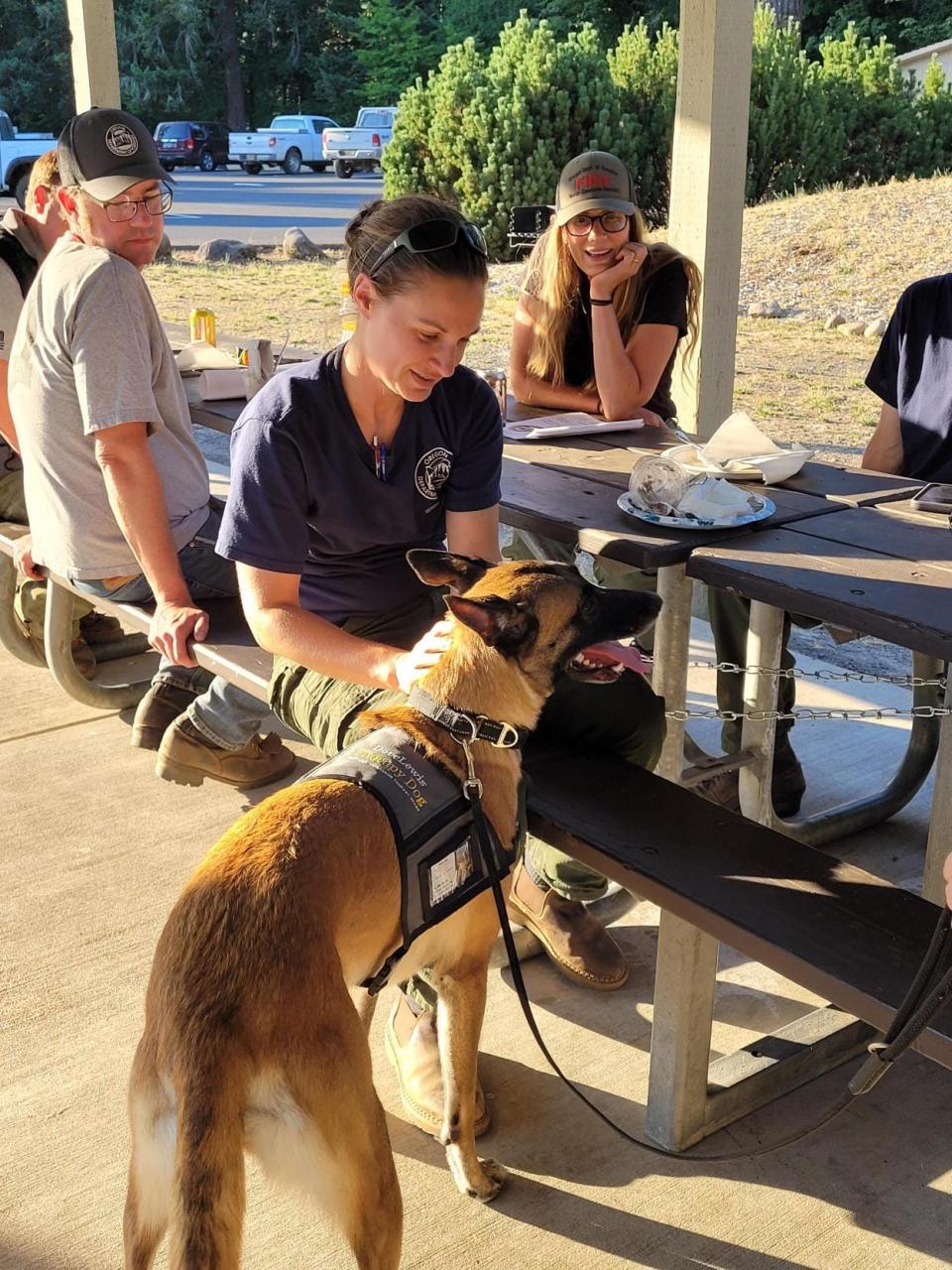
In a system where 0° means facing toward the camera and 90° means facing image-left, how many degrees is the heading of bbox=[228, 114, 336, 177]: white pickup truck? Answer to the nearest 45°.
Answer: approximately 225°

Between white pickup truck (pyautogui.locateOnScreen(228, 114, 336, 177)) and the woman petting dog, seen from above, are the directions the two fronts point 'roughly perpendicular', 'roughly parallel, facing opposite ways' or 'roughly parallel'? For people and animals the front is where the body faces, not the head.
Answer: roughly perpendicular

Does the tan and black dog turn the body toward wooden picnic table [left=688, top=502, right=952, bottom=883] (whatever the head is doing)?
yes

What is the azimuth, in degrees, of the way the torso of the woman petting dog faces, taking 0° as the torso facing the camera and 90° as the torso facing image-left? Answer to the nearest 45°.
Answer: approximately 315°

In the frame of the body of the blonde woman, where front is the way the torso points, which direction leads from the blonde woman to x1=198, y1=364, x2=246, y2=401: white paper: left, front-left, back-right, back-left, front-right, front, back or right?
right

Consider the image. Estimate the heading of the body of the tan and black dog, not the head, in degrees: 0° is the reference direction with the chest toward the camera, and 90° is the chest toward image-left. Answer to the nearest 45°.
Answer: approximately 225°

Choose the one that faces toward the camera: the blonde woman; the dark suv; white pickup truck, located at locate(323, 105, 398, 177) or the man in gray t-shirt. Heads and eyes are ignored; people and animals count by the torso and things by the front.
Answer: the blonde woman

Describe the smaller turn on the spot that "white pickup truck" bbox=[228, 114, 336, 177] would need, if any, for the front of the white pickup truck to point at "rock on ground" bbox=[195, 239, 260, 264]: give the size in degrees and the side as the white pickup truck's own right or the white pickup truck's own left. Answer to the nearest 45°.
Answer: approximately 135° to the white pickup truck's own right

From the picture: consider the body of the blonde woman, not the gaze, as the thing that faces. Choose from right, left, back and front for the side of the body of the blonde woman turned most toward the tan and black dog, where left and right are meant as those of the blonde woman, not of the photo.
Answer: front
